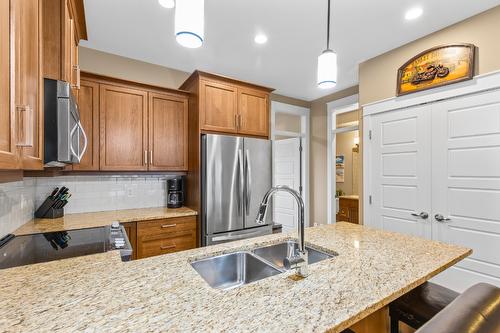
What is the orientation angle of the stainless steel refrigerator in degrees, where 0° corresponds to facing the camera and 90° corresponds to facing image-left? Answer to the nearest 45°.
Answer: approximately 315°

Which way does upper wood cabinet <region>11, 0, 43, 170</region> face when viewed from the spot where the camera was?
facing to the right of the viewer

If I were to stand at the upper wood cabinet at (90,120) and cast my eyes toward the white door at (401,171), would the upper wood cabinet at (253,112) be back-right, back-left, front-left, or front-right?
front-left

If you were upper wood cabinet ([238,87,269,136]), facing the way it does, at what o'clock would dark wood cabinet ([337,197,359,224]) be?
The dark wood cabinet is roughly at 9 o'clock from the upper wood cabinet.

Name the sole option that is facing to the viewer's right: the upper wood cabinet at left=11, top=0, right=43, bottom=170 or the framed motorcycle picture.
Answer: the upper wood cabinet

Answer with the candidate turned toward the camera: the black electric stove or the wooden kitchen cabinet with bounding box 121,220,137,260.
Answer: the wooden kitchen cabinet

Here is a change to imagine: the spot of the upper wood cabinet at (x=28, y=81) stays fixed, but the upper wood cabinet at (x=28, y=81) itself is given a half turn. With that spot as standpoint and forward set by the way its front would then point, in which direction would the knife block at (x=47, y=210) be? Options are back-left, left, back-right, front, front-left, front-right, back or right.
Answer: right

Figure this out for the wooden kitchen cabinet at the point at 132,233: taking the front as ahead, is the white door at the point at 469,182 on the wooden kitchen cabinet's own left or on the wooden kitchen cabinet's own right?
on the wooden kitchen cabinet's own left

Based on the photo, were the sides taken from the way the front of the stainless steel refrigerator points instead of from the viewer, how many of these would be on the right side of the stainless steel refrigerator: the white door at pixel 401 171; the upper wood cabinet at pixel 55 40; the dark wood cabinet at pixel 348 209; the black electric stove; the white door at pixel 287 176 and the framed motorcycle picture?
2

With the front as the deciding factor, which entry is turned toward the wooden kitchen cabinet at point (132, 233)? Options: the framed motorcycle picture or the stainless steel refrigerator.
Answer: the framed motorcycle picture

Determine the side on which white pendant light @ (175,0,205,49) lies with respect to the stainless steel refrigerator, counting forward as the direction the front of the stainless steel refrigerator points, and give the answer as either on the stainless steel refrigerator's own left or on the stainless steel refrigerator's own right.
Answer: on the stainless steel refrigerator's own right

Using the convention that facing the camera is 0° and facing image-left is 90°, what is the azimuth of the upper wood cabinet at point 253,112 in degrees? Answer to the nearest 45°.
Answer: approximately 315°

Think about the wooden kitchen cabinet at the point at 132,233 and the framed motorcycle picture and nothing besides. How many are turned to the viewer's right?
0

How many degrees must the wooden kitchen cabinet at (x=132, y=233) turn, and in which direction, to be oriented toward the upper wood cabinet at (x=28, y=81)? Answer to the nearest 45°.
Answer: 0° — it already faces it

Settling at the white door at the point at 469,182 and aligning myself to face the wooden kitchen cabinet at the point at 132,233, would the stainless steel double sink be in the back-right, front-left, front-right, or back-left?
front-left

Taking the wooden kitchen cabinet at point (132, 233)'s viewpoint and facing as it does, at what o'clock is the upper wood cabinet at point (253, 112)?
The upper wood cabinet is roughly at 9 o'clock from the wooden kitchen cabinet.

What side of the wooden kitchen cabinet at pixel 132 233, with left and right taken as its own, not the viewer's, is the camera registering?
front

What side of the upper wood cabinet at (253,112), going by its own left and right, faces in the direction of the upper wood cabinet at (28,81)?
right

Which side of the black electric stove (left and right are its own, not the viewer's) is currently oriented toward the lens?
right
